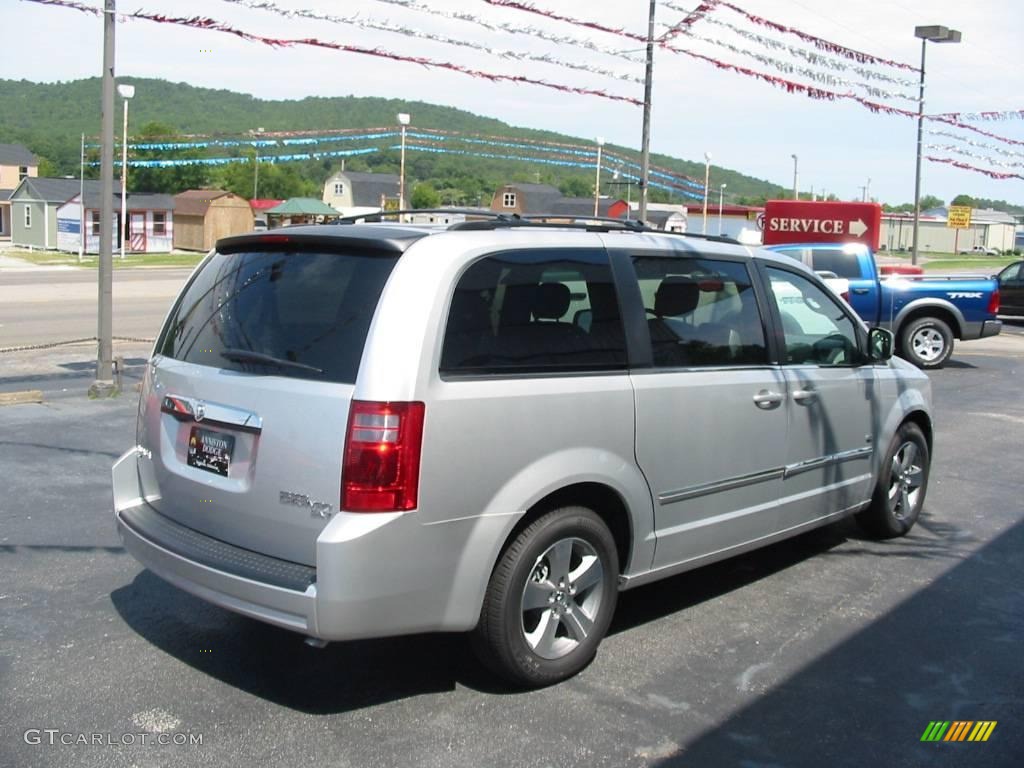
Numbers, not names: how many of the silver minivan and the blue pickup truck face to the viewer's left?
1

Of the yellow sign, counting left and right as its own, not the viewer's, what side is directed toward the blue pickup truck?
front

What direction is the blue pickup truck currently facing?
to the viewer's left

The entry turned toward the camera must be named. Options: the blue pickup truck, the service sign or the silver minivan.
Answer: the service sign

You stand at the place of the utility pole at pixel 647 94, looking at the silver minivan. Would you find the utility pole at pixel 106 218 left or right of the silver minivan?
right

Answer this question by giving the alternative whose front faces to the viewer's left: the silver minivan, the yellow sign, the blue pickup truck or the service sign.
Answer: the blue pickup truck

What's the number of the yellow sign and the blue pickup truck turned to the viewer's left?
1

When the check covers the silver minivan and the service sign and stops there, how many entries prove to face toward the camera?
1

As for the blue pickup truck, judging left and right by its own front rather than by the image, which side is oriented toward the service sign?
right

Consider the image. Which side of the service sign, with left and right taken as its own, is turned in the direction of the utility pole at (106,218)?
front

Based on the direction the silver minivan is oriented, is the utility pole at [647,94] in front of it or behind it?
in front

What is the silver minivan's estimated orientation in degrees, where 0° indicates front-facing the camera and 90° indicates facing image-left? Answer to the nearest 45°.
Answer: approximately 225°

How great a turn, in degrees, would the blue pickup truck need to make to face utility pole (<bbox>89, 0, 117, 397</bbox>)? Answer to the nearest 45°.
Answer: approximately 45° to its left

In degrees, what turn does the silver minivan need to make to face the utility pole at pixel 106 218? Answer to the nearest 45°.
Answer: approximately 90° to its left

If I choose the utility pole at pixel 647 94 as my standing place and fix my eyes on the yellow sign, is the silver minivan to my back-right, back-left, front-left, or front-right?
back-right
